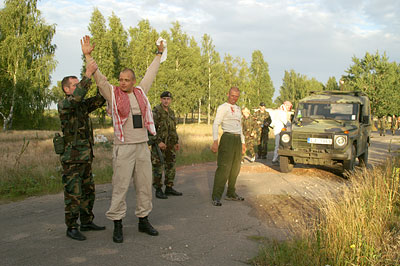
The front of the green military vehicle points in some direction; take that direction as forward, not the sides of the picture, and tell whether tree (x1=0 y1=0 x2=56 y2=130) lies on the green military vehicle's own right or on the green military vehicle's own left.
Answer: on the green military vehicle's own right

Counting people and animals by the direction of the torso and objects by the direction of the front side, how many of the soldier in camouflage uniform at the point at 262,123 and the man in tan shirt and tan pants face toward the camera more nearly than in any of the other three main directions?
2

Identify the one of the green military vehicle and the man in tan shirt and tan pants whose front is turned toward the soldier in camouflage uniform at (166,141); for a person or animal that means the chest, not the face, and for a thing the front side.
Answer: the green military vehicle

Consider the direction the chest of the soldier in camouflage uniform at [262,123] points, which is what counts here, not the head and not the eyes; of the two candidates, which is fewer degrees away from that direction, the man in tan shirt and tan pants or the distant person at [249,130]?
the man in tan shirt and tan pants

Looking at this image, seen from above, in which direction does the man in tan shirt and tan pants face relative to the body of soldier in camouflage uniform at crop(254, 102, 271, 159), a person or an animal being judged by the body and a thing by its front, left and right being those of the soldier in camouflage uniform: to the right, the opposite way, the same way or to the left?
the same way

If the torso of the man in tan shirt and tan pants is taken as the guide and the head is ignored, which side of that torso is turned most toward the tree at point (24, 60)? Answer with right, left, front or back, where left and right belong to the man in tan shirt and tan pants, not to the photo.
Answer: back

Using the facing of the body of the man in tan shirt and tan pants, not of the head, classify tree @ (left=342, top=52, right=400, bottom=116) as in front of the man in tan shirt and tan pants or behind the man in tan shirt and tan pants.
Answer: behind

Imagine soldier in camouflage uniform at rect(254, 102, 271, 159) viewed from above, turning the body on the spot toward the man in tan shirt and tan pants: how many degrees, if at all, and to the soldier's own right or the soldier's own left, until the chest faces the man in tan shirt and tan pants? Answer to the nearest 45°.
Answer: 0° — they already face them

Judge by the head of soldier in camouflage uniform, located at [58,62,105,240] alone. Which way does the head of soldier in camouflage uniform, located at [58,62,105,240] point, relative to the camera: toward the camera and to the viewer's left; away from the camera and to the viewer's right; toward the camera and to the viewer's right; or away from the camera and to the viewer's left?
toward the camera and to the viewer's right

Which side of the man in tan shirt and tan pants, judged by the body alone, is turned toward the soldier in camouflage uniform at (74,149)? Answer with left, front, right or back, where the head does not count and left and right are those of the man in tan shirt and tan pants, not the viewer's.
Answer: right

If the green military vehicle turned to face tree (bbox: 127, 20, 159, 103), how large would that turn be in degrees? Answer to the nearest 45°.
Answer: approximately 90° to its right

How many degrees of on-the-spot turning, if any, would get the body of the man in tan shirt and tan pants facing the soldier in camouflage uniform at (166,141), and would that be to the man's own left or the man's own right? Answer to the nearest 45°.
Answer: approximately 180°

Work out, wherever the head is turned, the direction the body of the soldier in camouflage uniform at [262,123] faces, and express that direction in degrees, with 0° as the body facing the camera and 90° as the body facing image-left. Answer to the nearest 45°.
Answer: approximately 0°
